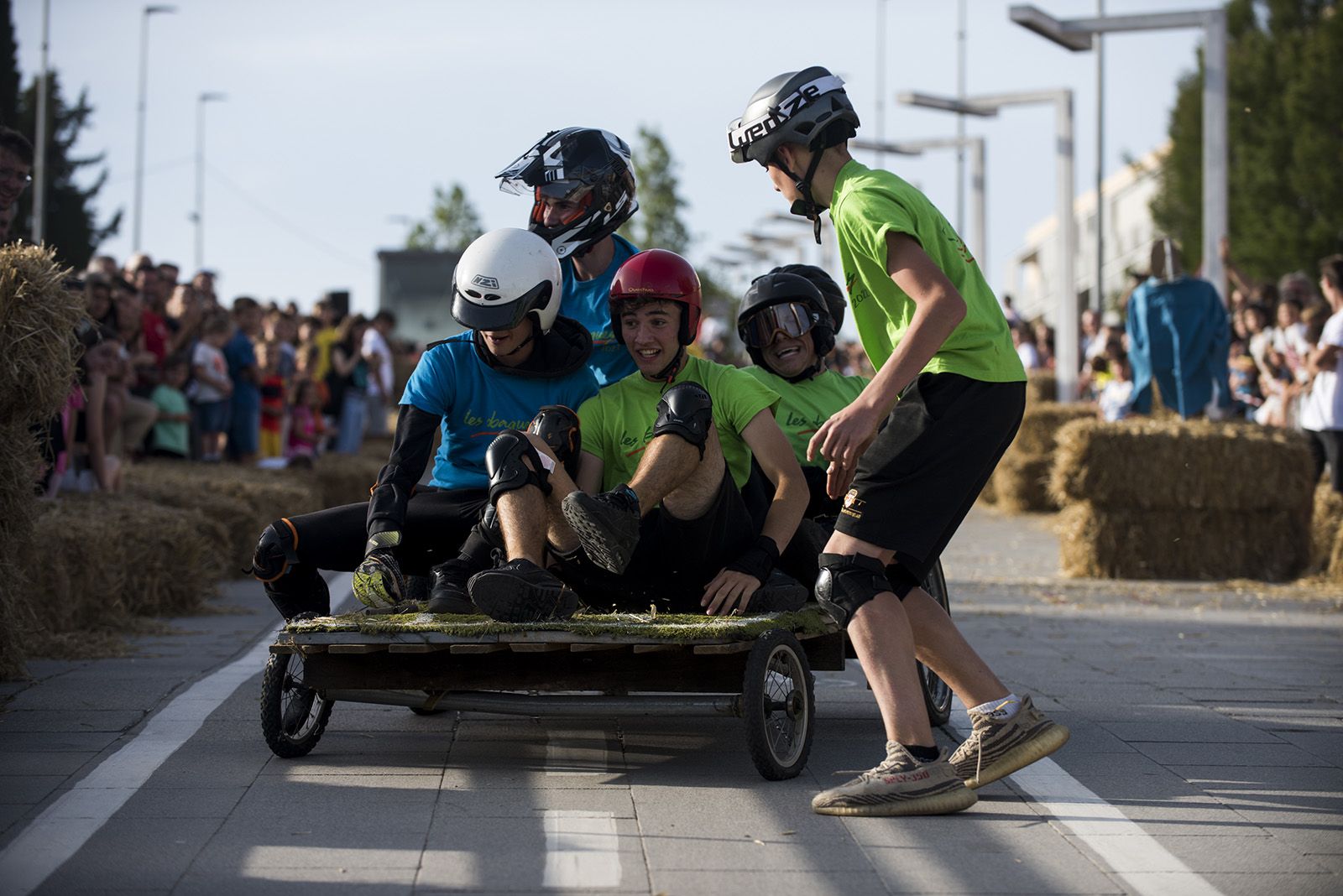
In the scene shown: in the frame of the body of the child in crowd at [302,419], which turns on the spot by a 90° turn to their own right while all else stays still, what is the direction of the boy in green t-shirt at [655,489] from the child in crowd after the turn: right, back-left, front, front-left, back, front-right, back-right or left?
front-left

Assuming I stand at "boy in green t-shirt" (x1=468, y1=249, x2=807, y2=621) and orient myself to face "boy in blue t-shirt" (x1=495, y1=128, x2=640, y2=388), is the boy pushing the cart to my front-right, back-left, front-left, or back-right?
back-right

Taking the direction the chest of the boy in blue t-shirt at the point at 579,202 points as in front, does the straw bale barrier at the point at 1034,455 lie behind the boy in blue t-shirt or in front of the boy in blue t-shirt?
behind

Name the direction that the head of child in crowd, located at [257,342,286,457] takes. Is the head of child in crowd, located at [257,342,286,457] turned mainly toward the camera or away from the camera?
toward the camera

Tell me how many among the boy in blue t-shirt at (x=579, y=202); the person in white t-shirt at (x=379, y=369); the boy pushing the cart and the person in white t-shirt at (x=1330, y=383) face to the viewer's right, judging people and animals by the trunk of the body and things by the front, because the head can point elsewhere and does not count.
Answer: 1

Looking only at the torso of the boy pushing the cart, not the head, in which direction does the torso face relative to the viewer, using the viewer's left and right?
facing to the left of the viewer

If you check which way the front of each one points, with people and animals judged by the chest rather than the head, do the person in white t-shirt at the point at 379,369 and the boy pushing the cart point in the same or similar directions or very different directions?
very different directions

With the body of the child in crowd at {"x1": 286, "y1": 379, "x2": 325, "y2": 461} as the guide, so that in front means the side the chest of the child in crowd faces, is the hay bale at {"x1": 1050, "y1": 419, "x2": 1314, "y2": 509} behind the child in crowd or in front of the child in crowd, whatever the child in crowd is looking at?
in front

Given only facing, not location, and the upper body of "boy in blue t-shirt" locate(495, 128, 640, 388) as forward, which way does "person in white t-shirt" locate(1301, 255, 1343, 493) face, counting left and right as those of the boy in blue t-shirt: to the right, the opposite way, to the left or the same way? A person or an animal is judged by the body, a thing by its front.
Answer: to the right

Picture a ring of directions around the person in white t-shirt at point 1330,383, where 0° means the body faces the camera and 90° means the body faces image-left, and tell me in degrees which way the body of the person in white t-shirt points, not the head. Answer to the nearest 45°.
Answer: approximately 90°

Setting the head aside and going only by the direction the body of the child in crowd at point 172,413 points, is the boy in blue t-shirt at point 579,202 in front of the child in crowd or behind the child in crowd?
in front

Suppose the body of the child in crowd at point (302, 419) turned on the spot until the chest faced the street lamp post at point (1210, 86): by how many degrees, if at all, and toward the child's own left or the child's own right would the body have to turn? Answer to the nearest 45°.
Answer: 0° — they already face it

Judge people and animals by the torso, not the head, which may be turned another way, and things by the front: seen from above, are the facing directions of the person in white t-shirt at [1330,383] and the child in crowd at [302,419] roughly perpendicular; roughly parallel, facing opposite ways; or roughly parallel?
roughly parallel, facing opposite ways

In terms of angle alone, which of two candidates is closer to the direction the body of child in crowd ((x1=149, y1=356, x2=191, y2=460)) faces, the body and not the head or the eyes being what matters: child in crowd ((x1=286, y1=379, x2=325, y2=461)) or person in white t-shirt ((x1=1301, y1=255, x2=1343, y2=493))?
the person in white t-shirt

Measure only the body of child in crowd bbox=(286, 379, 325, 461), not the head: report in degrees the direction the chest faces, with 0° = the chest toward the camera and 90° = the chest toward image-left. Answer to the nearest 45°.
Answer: approximately 315°

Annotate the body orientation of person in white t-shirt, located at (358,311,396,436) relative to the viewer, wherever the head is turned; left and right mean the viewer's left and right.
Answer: facing to the right of the viewer

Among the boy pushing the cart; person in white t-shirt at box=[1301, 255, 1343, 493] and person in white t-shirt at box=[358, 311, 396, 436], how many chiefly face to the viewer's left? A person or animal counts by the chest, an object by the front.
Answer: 2
